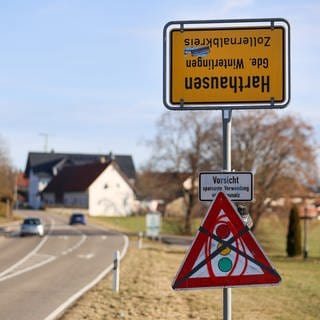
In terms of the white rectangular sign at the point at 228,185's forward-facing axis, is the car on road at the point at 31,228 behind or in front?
behind

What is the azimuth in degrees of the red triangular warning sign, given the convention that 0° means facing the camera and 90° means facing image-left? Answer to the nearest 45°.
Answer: approximately 0°

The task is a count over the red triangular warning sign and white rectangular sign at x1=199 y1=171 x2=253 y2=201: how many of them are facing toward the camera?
2

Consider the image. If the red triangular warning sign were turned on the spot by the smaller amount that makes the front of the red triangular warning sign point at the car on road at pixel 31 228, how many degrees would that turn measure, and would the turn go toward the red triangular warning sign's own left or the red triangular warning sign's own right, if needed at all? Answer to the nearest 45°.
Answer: approximately 180°
